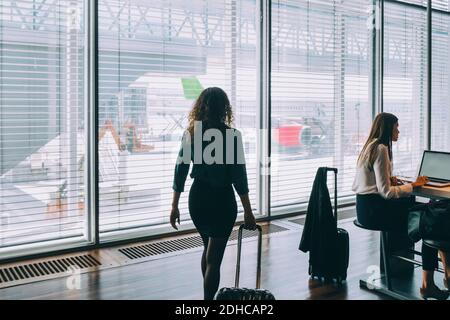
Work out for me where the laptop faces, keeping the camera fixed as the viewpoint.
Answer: facing the viewer and to the left of the viewer

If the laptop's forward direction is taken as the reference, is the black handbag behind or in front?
in front

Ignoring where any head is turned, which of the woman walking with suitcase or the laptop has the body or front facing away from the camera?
the woman walking with suitcase

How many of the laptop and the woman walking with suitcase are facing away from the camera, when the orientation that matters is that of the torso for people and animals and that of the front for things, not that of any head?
1

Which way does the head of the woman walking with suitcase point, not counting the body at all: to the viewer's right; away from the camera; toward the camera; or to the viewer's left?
away from the camera

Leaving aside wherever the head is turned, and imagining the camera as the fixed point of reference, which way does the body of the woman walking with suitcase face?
away from the camera
